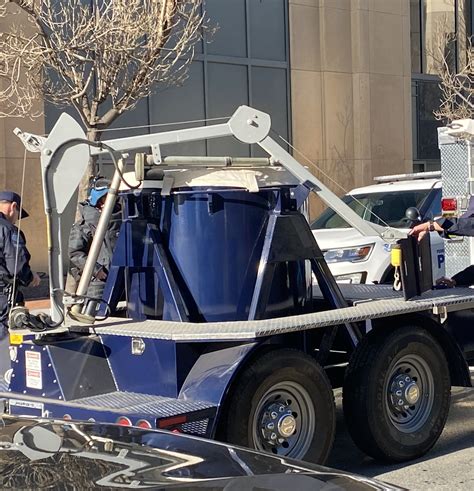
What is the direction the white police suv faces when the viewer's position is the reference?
facing the viewer and to the left of the viewer

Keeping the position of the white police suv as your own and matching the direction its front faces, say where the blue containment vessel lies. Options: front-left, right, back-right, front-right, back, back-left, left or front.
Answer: front-left

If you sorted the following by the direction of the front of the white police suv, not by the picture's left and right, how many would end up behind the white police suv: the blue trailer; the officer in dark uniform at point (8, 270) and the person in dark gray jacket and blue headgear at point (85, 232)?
0

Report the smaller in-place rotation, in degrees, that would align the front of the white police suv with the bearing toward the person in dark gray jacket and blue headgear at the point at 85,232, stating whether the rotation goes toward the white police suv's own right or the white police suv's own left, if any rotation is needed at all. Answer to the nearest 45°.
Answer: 0° — it already faces them

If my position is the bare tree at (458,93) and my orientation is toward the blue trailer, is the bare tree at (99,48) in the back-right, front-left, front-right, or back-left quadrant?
front-right

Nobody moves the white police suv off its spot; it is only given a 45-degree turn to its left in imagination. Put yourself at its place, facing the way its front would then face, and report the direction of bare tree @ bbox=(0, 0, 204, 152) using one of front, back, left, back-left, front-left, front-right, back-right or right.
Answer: right
